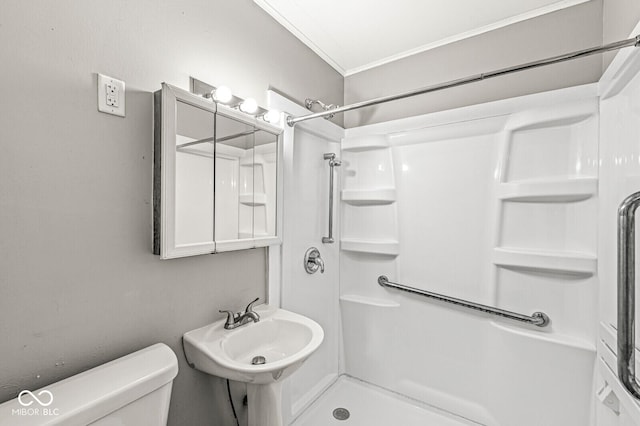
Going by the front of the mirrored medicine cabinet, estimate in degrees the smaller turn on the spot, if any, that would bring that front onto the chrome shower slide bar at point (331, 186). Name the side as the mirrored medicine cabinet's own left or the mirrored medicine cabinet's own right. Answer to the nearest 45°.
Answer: approximately 90° to the mirrored medicine cabinet's own left
